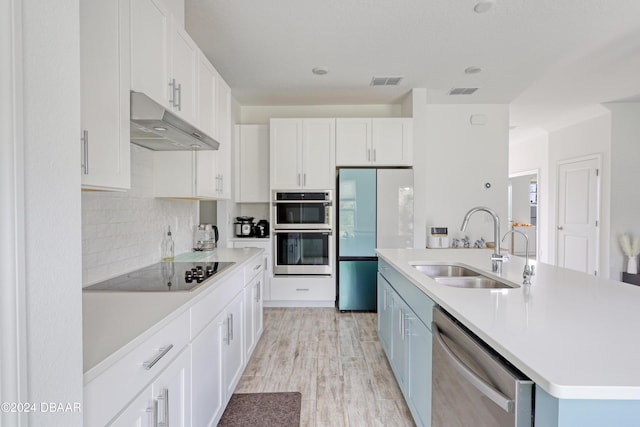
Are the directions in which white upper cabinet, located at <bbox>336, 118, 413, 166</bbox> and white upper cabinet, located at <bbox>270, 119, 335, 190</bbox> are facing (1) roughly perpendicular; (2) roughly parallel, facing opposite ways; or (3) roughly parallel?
roughly parallel

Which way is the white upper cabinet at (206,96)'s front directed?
to the viewer's right

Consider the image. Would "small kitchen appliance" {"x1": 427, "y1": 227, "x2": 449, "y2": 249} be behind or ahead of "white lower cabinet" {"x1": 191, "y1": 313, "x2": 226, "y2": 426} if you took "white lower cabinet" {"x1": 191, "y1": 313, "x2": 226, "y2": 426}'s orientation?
ahead

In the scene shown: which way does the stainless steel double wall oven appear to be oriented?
toward the camera

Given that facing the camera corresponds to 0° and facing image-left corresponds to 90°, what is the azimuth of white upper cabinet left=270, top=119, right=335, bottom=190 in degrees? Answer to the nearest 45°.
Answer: approximately 0°

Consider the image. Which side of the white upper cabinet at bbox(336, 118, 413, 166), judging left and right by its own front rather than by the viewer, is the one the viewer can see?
front

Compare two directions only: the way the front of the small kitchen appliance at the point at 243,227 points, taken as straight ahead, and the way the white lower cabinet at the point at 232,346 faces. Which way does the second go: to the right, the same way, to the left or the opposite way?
to the left

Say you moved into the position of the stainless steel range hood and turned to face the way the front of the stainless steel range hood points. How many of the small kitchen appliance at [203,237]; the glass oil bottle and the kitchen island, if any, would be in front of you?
1

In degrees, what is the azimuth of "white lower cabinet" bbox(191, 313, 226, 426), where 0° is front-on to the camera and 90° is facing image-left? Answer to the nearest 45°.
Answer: approximately 270°

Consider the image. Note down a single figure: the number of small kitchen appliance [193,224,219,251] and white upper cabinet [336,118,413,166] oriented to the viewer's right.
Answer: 1

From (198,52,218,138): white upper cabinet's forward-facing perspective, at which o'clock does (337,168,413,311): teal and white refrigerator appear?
The teal and white refrigerator is roughly at 11 o'clock from the white upper cabinet.

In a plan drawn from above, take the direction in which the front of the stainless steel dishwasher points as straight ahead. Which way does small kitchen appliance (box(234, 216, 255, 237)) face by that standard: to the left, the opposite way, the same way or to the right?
to the left

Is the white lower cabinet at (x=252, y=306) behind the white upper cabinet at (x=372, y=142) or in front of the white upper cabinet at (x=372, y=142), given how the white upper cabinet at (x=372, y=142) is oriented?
in front

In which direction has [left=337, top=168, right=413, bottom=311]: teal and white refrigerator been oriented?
toward the camera
